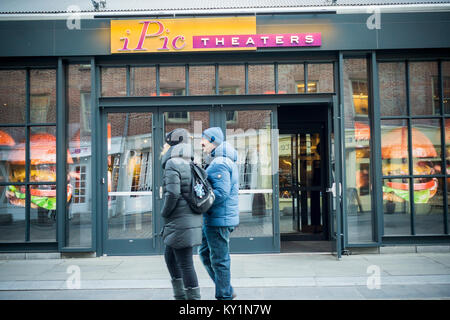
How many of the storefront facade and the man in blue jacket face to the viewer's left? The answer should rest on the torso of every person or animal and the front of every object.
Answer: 1

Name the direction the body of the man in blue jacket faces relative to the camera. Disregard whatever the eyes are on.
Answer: to the viewer's left

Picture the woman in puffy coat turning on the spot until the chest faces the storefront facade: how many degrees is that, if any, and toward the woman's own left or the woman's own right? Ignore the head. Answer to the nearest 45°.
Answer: approximately 45° to the woman's own right

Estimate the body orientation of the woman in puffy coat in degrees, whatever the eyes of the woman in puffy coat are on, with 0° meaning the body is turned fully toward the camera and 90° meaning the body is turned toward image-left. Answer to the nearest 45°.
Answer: approximately 135°

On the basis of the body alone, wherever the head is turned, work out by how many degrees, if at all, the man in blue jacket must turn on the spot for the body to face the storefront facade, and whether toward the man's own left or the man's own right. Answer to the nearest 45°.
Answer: approximately 90° to the man's own right

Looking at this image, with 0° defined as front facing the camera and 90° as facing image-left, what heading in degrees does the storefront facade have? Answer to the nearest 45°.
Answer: approximately 0°

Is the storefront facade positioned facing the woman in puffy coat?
yes

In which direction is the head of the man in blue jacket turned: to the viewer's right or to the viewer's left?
to the viewer's left
